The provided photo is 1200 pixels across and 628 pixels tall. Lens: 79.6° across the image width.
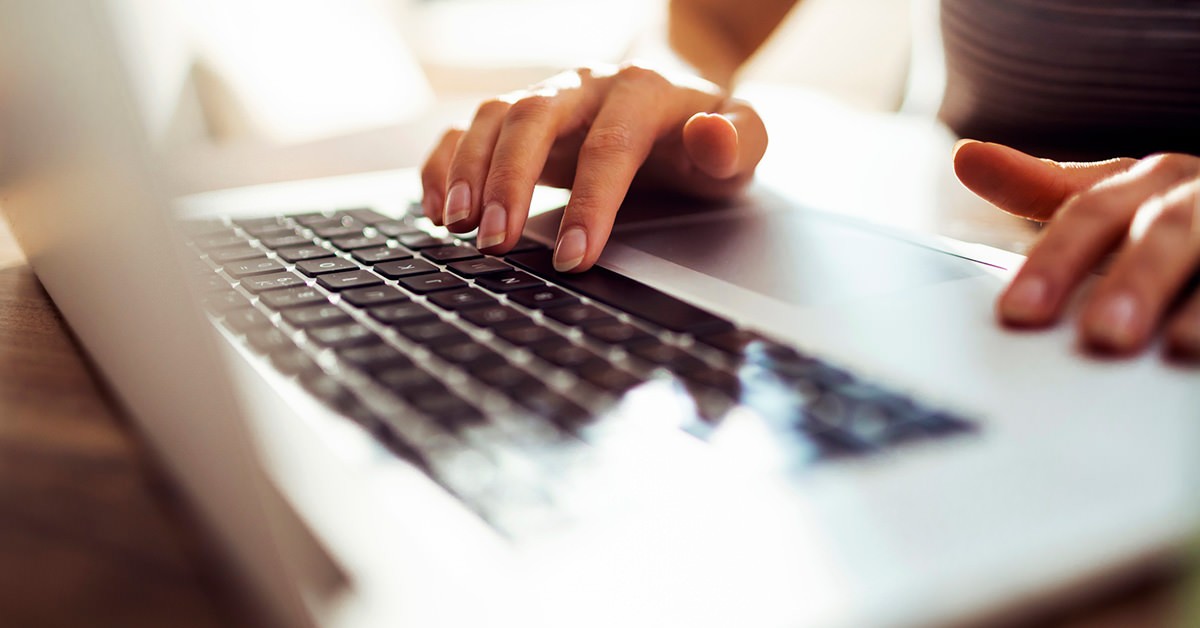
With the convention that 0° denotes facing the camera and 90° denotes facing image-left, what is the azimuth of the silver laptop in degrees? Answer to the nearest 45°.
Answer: approximately 225°
